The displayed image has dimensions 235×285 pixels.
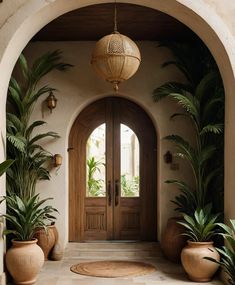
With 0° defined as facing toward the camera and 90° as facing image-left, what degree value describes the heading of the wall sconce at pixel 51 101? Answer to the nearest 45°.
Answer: approximately 0°

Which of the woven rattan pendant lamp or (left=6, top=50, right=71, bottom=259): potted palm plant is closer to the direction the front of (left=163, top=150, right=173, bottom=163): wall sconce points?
the woven rattan pendant lamp

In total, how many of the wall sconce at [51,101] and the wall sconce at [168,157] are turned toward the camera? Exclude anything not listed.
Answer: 2

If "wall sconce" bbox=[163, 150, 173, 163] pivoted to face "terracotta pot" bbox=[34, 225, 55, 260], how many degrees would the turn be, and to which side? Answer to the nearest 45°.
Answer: approximately 90° to its right

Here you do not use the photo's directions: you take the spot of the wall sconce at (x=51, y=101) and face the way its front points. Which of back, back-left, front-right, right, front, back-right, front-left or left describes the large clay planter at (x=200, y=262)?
front-left

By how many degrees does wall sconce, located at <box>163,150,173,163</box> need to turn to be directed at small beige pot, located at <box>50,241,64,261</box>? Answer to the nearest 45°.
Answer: approximately 90° to its right

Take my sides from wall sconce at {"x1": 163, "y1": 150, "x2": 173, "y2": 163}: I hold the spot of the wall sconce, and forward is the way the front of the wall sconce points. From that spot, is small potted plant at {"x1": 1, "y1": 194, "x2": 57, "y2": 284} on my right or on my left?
on my right

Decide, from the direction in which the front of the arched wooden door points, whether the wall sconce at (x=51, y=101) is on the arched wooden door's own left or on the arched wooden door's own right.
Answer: on the arched wooden door's own right

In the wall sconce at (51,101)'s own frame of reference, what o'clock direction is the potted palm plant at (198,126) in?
The potted palm plant is roughly at 10 o'clock from the wall sconce.

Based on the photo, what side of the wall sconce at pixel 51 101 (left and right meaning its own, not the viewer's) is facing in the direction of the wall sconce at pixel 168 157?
left

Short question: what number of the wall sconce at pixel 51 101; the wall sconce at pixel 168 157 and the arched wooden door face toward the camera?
3
